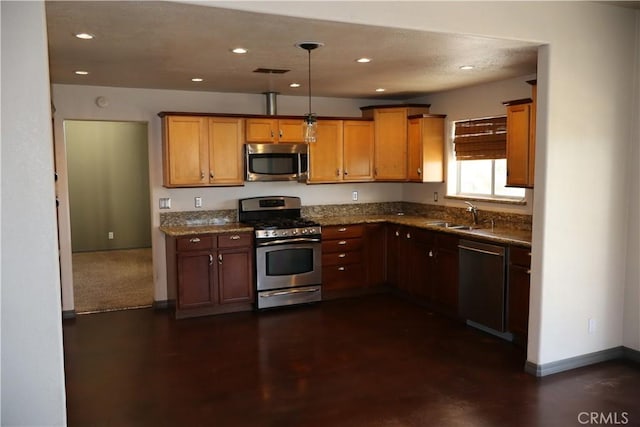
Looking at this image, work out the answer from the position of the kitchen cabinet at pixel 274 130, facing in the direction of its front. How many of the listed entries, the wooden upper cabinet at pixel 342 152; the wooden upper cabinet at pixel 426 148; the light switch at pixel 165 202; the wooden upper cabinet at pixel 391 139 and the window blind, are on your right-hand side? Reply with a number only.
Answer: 1

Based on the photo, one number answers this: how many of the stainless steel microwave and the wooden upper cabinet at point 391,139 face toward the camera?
2

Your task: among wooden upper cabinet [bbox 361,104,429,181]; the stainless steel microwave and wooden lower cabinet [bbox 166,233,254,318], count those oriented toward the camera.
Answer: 3

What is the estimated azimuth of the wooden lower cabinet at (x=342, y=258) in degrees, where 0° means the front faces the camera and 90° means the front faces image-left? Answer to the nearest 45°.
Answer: approximately 315°

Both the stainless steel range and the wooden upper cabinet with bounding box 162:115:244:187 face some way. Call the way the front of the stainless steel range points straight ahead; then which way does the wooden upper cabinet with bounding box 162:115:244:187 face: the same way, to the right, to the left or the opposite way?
the same way

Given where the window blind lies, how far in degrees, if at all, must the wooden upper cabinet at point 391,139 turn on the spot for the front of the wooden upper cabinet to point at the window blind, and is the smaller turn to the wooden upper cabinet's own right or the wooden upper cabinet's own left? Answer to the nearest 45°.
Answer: approximately 45° to the wooden upper cabinet's own left

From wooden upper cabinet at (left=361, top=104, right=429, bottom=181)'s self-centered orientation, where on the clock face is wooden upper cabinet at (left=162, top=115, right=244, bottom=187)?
wooden upper cabinet at (left=162, top=115, right=244, bottom=187) is roughly at 2 o'clock from wooden upper cabinet at (left=361, top=104, right=429, bottom=181).

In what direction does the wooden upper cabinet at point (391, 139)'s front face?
toward the camera

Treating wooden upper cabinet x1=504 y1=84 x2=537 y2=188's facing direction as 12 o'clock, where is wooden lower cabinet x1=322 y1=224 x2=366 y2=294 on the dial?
The wooden lower cabinet is roughly at 2 o'clock from the wooden upper cabinet.

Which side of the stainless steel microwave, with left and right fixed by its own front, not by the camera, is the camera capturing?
front

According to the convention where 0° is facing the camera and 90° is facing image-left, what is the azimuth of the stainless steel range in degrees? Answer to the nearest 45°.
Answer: approximately 0°

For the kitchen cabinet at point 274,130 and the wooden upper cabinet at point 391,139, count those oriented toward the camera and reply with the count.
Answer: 2

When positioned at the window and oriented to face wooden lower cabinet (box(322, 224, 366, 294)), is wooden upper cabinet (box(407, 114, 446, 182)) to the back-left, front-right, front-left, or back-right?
front-right

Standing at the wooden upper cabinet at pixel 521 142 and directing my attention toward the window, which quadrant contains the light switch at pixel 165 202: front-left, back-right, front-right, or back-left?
front-left

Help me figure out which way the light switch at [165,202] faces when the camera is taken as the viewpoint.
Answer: facing the viewer

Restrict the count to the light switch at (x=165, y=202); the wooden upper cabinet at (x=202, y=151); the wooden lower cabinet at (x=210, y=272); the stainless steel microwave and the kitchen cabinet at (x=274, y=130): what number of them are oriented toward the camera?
5

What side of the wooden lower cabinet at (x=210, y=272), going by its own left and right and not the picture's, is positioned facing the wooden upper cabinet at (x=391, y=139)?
left
